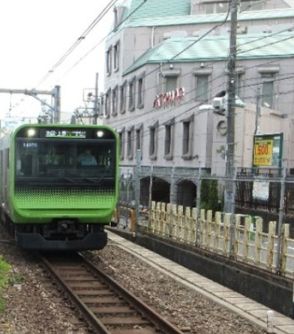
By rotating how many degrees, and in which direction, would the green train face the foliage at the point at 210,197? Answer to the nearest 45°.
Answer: approximately 135° to its left

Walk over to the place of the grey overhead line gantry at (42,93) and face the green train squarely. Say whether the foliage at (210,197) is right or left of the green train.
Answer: left

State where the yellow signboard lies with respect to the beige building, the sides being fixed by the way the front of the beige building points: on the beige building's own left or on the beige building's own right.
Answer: on the beige building's own left

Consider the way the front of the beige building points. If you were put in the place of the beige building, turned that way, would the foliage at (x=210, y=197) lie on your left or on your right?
on your left

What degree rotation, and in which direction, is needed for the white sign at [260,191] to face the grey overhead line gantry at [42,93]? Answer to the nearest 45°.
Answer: approximately 135° to its right

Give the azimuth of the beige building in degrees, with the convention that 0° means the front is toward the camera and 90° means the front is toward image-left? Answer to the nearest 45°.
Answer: approximately 45°

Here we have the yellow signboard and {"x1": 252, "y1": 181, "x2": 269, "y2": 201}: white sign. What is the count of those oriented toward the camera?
2
